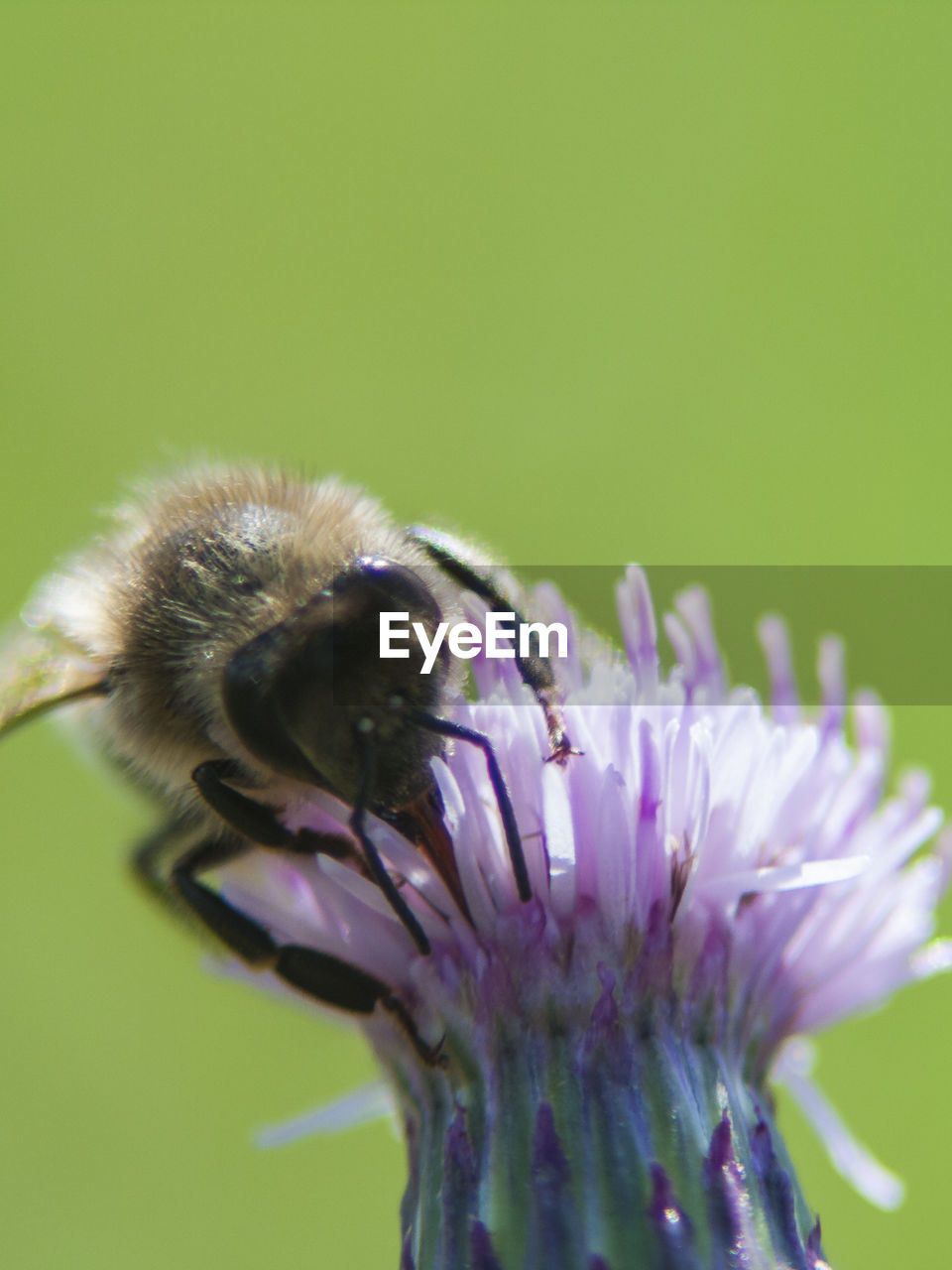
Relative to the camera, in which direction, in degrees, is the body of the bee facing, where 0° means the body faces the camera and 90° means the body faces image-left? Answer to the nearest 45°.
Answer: approximately 315°
